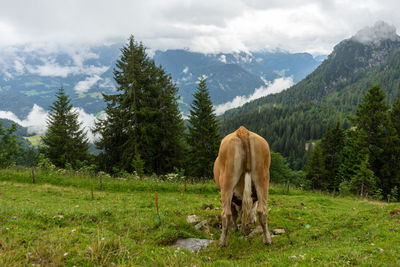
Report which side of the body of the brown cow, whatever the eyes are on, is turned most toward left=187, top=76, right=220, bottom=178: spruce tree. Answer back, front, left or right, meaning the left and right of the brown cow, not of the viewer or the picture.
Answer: front

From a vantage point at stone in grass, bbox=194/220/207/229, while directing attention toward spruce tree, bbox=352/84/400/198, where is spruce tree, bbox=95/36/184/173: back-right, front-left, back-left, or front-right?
front-left

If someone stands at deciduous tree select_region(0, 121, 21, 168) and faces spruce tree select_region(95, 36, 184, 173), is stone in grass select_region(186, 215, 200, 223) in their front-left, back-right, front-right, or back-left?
front-right

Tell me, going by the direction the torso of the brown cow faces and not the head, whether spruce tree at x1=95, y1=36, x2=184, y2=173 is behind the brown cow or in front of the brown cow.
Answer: in front

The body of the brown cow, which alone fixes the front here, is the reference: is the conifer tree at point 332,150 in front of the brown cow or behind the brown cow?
in front

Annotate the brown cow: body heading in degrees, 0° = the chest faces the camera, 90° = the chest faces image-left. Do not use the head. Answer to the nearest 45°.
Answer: approximately 180°
